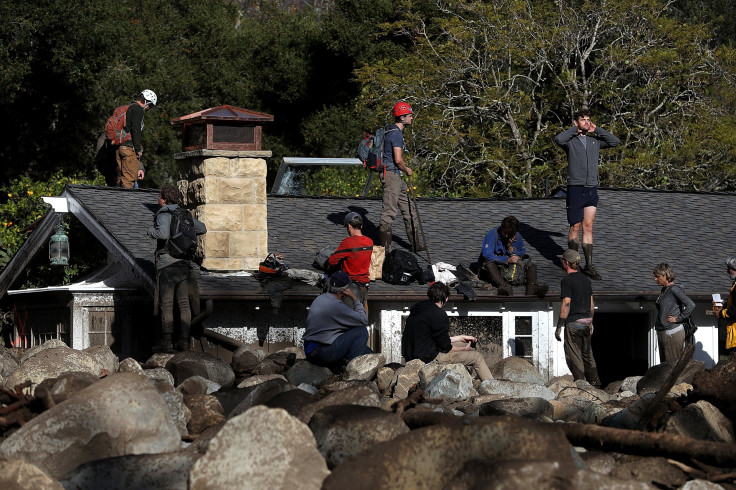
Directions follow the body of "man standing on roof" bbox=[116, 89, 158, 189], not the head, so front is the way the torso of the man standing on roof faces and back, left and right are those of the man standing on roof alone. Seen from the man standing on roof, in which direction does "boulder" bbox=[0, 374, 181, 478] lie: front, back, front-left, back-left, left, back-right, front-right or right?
right

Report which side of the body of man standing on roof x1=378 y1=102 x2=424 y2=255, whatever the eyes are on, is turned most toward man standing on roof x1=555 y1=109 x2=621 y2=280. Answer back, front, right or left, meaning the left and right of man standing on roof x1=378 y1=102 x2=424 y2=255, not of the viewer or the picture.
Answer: front

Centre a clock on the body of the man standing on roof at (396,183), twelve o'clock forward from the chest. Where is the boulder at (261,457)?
The boulder is roughly at 3 o'clock from the man standing on roof.

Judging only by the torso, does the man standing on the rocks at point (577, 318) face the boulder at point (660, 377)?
no

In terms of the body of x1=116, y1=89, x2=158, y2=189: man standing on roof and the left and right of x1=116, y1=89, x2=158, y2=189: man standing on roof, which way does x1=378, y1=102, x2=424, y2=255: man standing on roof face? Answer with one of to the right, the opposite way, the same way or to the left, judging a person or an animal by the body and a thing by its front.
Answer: the same way

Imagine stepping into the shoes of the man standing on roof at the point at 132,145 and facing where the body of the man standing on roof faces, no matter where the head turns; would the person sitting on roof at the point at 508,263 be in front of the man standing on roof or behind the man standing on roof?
in front

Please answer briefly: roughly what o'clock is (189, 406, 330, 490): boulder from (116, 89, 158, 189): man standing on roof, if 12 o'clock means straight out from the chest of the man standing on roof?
The boulder is roughly at 3 o'clock from the man standing on roof.

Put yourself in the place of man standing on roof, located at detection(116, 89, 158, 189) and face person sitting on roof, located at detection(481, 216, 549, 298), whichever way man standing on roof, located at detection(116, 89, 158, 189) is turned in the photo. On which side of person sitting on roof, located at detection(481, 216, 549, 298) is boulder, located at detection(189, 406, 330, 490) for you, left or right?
right

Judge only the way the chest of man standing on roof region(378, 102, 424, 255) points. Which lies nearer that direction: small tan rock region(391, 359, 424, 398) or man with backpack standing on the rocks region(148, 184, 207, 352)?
the small tan rock

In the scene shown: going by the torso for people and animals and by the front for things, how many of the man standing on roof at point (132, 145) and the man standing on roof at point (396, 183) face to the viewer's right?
2

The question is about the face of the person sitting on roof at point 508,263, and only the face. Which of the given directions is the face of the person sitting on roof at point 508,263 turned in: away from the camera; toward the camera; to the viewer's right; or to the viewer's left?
toward the camera

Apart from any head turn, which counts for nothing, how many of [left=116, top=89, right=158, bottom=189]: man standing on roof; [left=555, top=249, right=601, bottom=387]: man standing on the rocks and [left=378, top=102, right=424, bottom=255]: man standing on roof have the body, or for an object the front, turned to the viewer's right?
2

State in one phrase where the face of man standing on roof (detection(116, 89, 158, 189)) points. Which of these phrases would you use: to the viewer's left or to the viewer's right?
to the viewer's right

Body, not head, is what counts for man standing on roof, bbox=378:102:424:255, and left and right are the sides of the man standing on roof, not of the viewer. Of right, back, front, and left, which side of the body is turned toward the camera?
right

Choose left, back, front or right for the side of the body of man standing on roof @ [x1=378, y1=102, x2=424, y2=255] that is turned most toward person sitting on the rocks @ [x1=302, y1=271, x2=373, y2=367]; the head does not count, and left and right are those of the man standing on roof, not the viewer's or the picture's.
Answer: right

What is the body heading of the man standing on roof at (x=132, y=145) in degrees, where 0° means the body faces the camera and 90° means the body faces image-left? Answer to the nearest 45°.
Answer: approximately 270°
